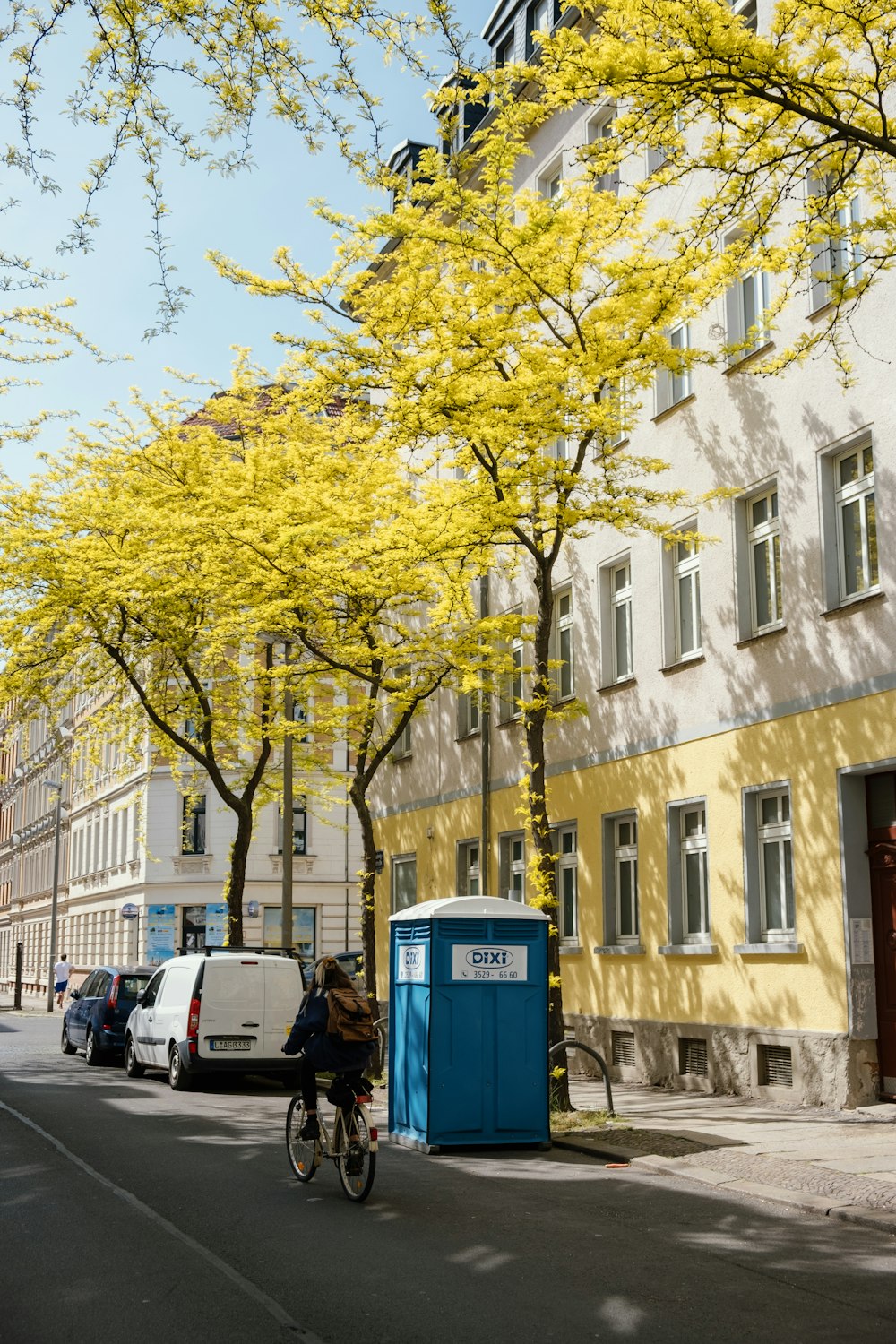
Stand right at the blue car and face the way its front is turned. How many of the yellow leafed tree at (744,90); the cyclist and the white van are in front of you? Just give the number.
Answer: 0

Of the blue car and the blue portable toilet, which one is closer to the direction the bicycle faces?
the blue car

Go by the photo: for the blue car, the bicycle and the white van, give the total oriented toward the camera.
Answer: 0

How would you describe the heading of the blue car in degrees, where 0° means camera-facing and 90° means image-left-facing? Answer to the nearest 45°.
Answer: approximately 135°

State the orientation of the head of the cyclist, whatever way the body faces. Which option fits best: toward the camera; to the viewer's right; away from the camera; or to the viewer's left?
away from the camera

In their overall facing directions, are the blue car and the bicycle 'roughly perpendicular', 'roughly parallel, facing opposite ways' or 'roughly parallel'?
roughly parallel

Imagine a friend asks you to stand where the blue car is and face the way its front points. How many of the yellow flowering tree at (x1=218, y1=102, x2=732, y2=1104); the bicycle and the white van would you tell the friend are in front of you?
0

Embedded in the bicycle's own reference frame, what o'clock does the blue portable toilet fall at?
The blue portable toilet is roughly at 2 o'clock from the bicycle.

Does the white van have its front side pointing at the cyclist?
no

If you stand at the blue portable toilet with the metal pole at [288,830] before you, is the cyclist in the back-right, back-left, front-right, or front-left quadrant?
back-left

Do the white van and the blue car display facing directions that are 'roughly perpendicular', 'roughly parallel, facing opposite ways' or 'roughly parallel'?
roughly parallel

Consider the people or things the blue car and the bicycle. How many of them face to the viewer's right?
0

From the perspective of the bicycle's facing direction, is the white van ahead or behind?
ahead

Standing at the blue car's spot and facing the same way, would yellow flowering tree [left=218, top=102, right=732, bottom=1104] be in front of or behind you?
behind

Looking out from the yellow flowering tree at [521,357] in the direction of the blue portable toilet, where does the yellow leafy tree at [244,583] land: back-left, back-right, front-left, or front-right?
back-right

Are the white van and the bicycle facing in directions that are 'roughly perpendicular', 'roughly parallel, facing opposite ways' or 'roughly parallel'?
roughly parallel
